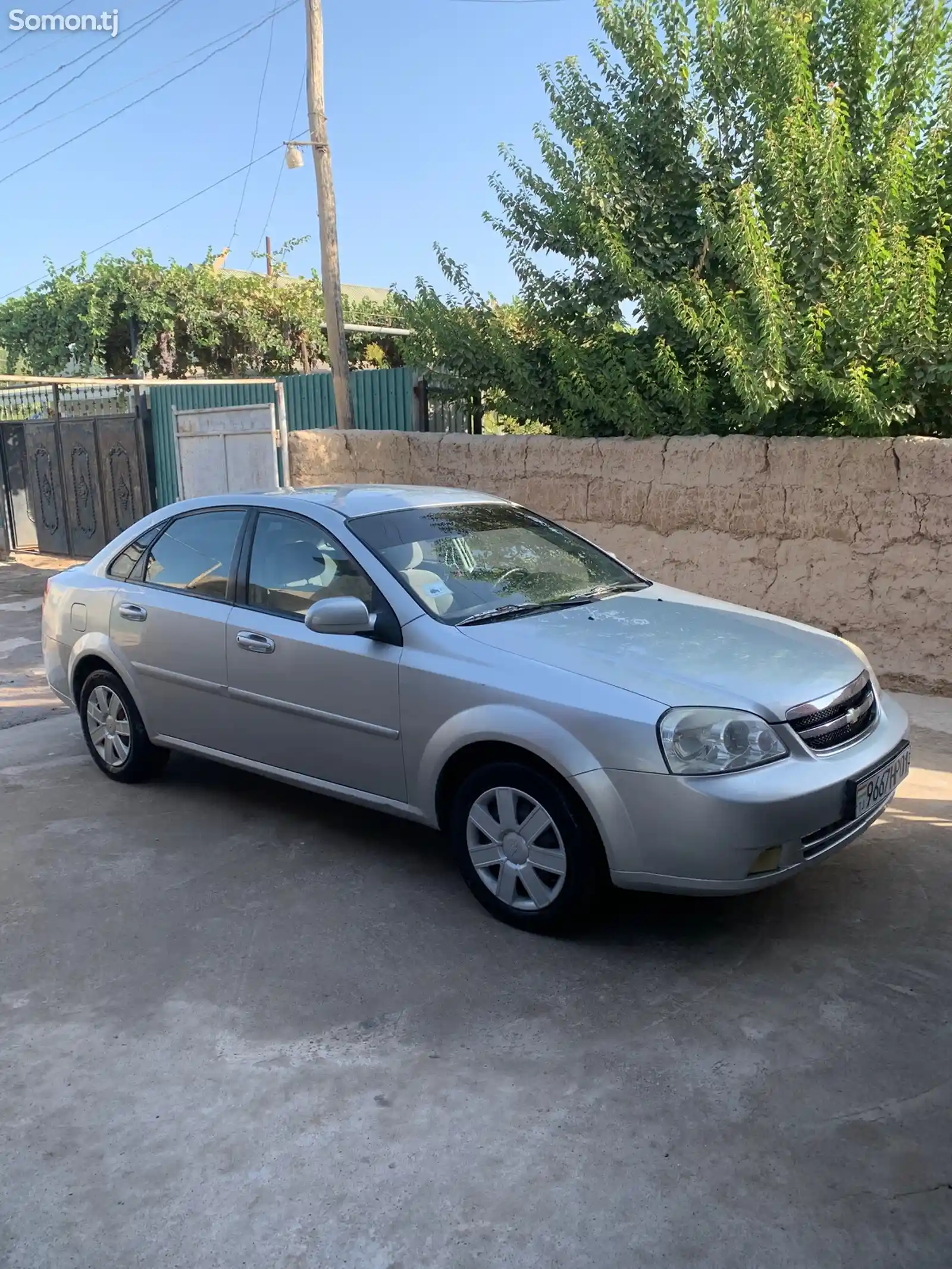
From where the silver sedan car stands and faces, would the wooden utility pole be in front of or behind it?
behind

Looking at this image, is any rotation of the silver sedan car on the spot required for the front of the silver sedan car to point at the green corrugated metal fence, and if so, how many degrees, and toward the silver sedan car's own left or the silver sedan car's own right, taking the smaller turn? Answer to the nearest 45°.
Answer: approximately 135° to the silver sedan car's own left

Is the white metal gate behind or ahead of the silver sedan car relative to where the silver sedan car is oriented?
behind

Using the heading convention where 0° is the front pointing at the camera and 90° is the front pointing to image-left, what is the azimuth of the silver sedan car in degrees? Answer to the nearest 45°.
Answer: approximately 315°
